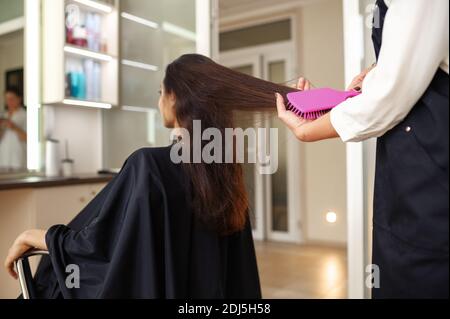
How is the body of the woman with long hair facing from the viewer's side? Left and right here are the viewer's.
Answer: facing away from the viewer and to the left of the viewer

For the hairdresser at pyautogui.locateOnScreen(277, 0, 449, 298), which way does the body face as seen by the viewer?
to the viewer's left

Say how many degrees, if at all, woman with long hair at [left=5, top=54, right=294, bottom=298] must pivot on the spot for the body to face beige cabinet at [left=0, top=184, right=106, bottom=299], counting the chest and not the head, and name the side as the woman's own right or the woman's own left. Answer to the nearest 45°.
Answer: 0° — they already face it

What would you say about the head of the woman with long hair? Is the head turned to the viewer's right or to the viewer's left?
to the viewer's left
